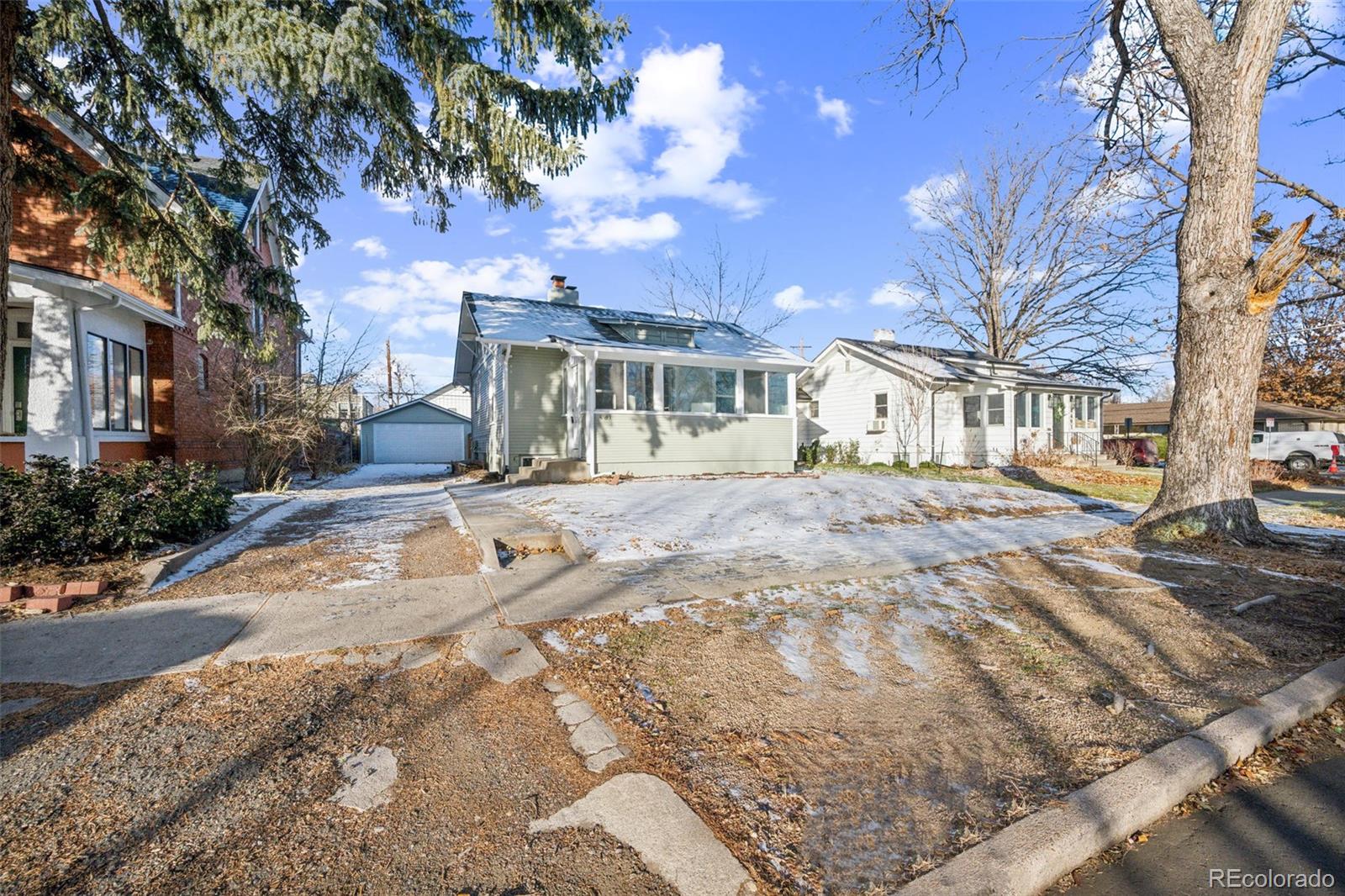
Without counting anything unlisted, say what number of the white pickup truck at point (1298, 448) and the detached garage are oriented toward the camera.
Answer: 1

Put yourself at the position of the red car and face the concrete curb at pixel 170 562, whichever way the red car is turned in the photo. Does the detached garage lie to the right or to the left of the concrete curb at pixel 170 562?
right

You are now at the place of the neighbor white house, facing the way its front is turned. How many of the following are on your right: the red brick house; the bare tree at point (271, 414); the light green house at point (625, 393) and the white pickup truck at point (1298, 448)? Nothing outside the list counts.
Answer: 3

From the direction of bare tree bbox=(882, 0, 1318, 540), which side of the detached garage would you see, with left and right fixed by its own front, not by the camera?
front

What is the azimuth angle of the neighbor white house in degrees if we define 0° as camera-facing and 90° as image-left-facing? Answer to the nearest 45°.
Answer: approximately 315°

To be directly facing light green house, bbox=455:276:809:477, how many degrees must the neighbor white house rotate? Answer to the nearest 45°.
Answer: approximately 90° to its right
